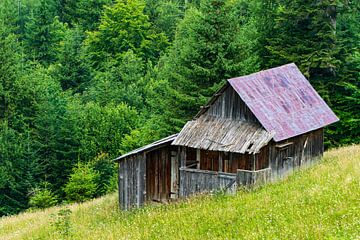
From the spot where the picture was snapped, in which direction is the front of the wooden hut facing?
facing the viewer and to the left of the viewer

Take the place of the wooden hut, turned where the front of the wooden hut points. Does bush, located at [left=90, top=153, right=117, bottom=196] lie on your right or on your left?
on your right

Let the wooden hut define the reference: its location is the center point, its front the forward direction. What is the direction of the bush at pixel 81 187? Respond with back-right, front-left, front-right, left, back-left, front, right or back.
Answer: right
